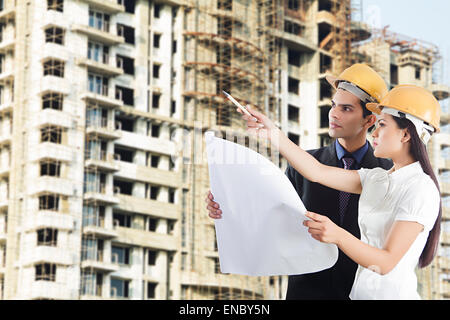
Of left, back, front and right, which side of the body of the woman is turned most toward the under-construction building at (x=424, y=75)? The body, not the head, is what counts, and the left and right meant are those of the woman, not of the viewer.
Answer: right

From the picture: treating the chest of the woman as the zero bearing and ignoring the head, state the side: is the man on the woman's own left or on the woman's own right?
on the woman's own right

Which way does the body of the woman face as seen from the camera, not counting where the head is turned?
to the viewer's left

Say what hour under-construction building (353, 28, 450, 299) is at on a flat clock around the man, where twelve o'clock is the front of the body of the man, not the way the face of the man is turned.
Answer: The under-construction building is roughly at 5 o'clock from the man.

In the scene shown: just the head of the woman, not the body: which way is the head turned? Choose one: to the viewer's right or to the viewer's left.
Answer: to the viewer's left

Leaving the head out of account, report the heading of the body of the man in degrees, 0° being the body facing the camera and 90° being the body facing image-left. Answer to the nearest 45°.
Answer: approximately 45°
